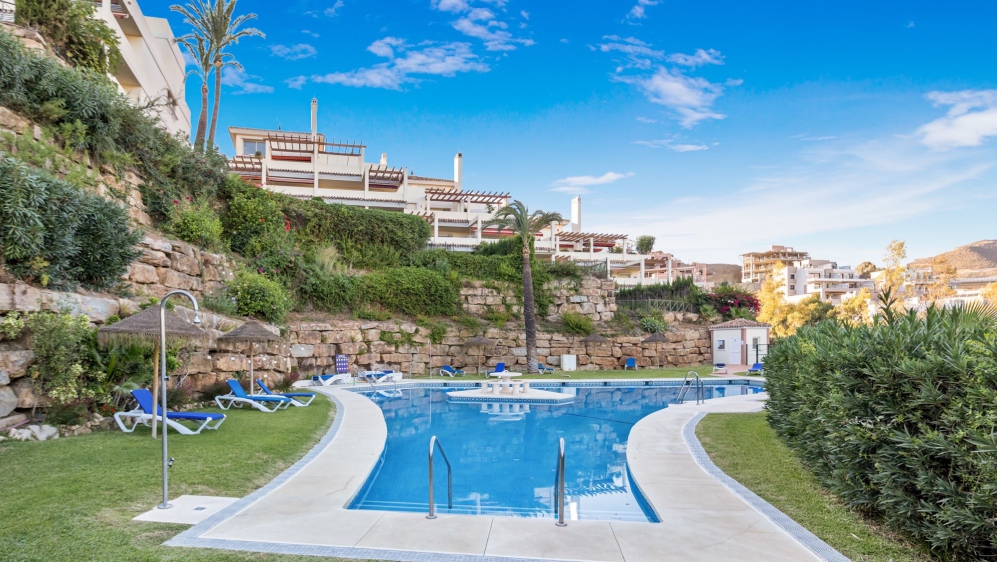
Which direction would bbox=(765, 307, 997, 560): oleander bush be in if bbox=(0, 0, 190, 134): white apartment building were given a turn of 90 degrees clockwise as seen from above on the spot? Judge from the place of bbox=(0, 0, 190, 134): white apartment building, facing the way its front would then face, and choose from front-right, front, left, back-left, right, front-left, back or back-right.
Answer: front-left

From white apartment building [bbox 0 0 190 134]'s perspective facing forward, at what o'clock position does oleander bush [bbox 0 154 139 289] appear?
The oleander bush is roughly at 2 o'clock from the white apartment building.

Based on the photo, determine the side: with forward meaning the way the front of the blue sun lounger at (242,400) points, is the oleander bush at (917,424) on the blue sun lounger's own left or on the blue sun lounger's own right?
on the blue sun lounger's own right

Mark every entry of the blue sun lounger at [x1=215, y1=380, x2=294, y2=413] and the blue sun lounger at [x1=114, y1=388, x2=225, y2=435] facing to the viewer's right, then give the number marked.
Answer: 2

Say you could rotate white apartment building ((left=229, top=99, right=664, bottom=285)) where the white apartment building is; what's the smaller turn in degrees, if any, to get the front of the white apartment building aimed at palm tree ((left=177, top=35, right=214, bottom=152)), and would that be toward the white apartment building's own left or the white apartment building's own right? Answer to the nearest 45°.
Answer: approximately 45° to the white apartment building's own right

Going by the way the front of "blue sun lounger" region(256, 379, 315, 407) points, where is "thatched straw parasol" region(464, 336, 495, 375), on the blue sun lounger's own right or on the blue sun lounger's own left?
on the blue sun lounger's own left

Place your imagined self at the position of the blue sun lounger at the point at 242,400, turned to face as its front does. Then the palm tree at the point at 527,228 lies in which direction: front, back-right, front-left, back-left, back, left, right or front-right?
front-left

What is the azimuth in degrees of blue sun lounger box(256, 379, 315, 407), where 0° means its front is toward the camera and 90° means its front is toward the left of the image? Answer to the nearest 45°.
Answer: approximately 270°

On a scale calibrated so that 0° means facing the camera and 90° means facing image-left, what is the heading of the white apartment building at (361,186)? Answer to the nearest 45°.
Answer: approximately 315°

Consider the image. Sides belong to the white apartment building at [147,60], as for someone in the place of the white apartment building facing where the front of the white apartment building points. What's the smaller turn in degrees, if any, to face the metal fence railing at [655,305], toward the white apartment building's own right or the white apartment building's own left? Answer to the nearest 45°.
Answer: approximately 45° to the white apartment building's own left

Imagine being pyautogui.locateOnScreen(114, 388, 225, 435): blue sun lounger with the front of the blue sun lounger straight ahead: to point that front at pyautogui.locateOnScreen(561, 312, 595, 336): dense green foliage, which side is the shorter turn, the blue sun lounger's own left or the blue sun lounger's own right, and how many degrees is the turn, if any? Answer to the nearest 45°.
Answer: approximately 45° to the blue sun lounger's own left

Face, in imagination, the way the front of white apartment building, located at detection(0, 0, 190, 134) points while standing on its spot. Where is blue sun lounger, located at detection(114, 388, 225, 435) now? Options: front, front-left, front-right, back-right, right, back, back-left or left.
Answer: front-right

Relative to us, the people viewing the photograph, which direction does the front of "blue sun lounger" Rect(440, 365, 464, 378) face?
facing to the right of the viewer

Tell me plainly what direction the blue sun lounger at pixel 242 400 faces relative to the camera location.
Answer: facing to the right of the viewer
